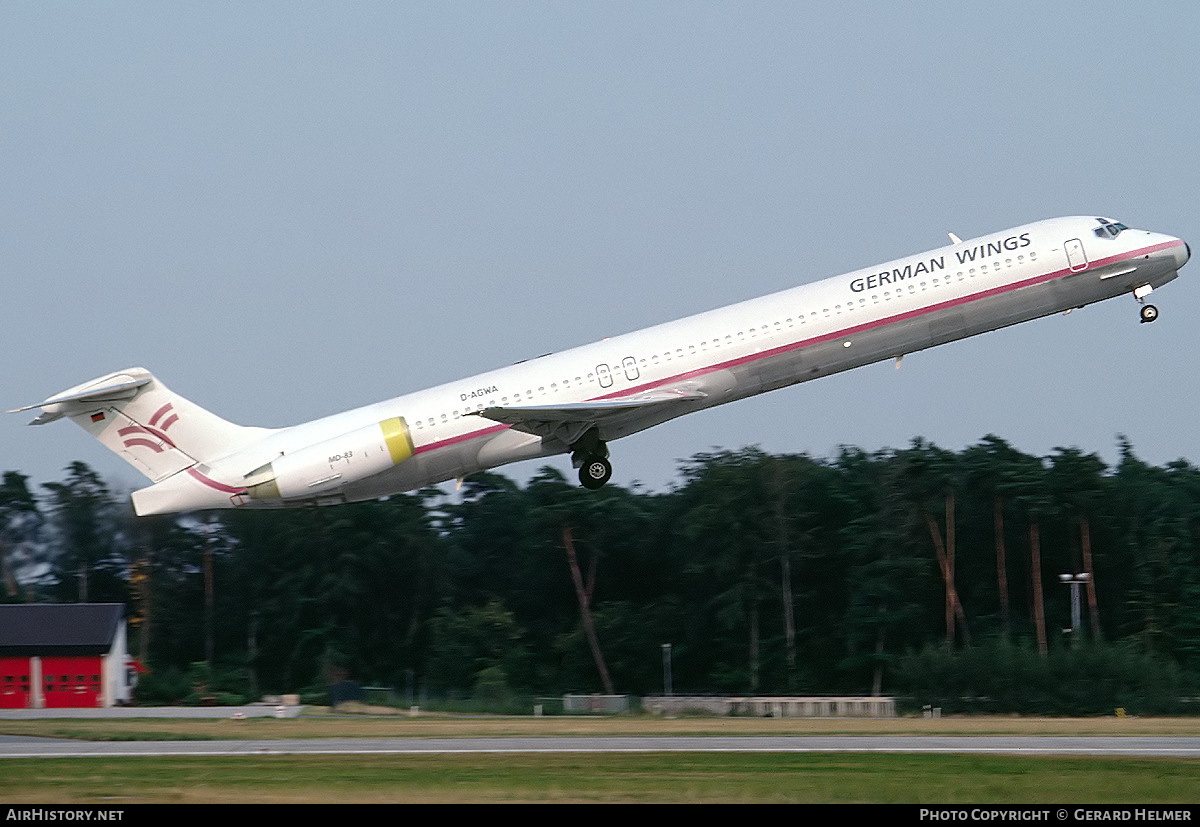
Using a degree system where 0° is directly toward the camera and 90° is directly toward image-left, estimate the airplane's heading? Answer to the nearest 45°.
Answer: approximately 270°

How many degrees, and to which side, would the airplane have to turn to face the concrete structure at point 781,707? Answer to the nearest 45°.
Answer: approximately 90° to its left
